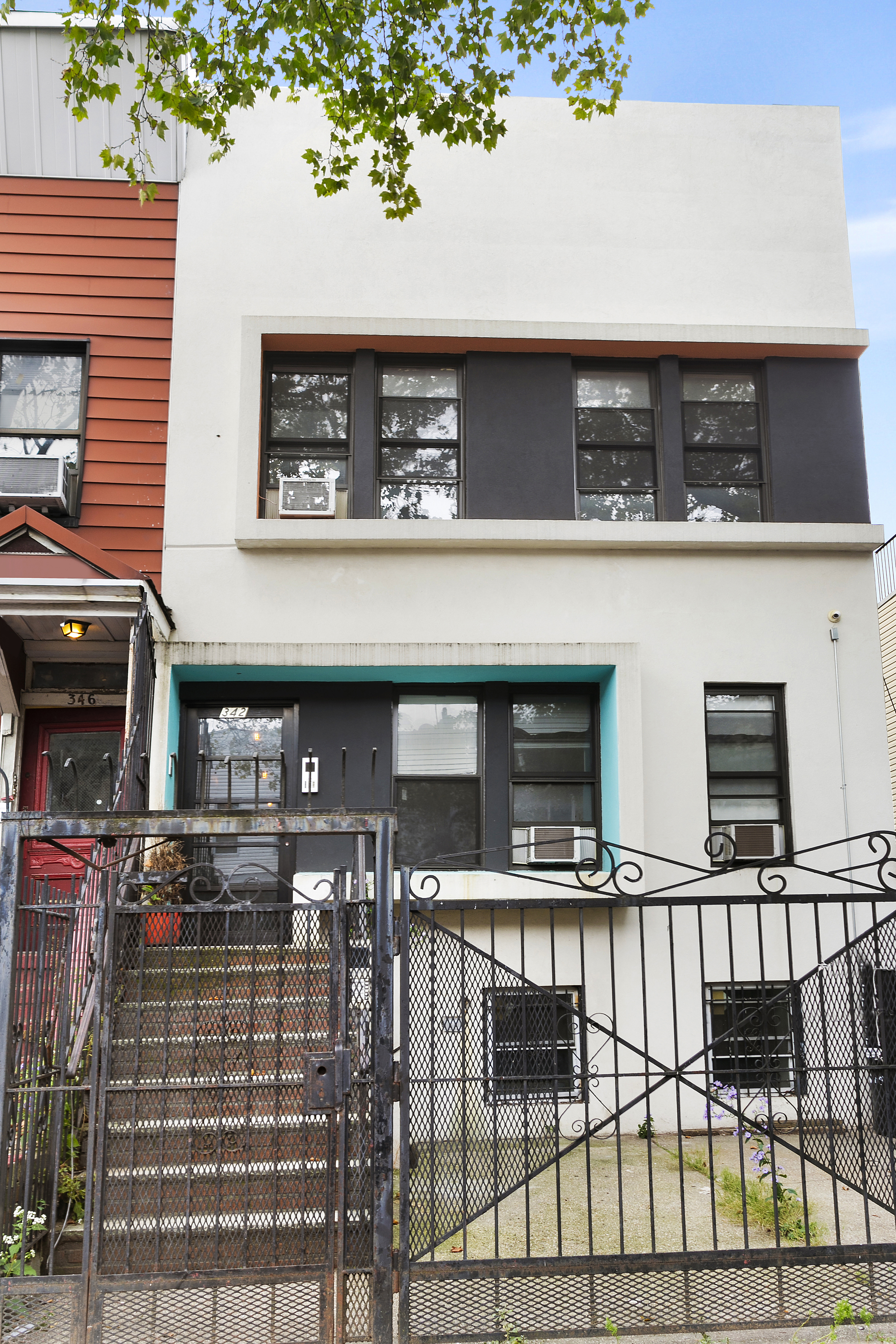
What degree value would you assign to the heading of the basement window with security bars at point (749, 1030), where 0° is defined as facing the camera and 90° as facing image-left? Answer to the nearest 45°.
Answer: approximately 0°

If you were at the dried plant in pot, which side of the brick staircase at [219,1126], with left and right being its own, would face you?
back

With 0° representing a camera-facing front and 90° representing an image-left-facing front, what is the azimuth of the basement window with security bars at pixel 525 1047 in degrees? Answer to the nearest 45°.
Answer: approximately 0°
